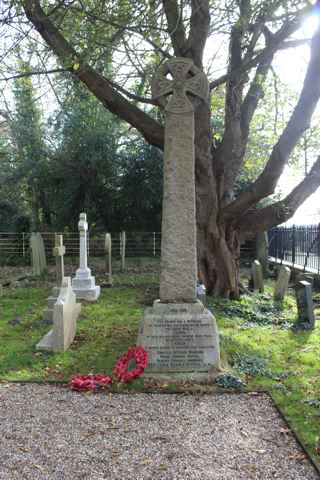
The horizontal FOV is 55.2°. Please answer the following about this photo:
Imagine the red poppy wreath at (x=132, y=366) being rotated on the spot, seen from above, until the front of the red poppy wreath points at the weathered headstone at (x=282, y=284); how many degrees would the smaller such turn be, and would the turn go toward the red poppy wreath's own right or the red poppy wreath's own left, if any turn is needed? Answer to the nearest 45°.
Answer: approximately 180°

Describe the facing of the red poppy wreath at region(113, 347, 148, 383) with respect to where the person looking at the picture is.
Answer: facing the viewer and to the left of the viewer

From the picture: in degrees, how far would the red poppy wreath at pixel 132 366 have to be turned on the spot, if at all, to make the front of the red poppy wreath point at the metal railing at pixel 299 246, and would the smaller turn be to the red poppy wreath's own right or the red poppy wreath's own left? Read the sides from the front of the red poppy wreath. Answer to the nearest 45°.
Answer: approximately 180°

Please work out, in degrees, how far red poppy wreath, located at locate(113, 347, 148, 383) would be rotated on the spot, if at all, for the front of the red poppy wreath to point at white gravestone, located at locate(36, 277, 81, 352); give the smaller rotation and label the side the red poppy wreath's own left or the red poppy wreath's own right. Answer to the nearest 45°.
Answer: approximately 90° to the red poppy wreath's own right

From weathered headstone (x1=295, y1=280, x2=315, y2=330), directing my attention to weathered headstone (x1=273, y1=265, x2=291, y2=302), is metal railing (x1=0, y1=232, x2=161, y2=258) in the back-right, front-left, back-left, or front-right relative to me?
front-left

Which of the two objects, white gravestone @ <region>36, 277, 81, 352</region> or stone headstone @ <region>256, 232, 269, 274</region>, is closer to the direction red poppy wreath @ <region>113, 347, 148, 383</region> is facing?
the white gravestone

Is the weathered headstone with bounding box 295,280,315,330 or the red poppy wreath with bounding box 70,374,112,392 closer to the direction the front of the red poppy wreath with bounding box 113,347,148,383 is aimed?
the red poppy wreath

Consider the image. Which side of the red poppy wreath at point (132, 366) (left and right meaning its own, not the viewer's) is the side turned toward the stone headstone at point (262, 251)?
back

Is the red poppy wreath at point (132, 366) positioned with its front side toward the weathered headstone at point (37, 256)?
no

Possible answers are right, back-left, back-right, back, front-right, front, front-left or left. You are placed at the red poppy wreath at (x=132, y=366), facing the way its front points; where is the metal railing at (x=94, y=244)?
back-right

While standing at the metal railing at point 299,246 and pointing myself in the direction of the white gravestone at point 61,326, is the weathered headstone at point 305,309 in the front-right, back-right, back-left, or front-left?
front-left

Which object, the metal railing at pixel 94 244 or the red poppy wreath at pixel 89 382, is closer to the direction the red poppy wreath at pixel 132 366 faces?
the red poppy wreath

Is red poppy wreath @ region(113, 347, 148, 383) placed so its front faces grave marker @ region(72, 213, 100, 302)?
no
